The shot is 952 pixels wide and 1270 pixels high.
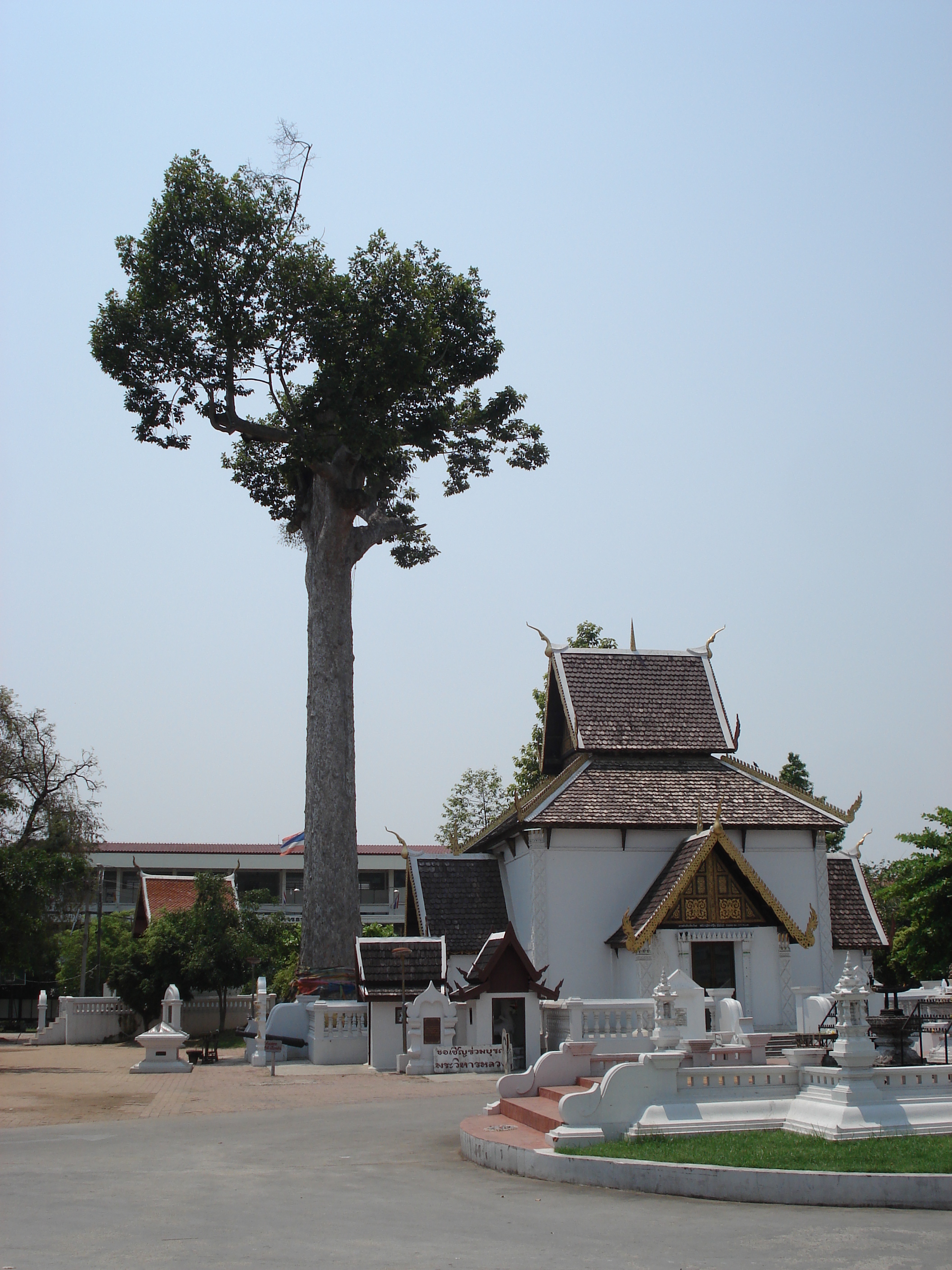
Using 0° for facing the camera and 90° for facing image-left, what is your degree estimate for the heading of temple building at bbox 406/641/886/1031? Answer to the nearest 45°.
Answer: approximately 0°

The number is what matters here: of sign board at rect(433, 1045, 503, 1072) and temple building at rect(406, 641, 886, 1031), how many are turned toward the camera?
2

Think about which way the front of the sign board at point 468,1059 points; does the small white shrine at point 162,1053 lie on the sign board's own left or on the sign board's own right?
on the sign board's own right

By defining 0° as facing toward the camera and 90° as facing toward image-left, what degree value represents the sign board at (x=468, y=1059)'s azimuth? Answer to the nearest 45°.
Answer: approximately 0°

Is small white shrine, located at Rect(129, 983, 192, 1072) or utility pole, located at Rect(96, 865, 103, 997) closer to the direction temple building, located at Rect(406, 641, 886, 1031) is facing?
the small white shrine

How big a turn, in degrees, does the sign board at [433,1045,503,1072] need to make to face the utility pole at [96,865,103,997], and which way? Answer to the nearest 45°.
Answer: approximately 135° to its right

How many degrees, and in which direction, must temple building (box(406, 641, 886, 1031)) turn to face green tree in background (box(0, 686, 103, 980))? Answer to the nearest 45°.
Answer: approximately 135° to its right

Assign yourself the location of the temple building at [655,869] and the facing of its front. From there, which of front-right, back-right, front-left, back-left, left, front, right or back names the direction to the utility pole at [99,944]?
back-right
